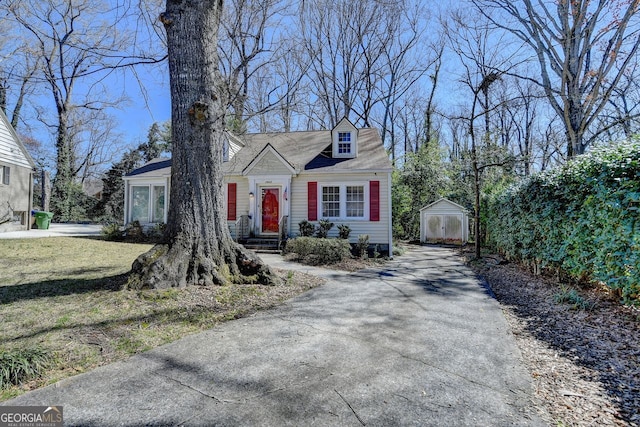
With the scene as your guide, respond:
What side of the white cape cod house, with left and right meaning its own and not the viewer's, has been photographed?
front

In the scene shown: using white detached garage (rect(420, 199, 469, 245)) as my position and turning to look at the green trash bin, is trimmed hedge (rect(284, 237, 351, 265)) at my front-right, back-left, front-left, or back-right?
front-left

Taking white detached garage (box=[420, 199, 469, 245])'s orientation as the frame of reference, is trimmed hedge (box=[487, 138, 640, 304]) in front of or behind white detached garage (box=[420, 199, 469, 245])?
in front

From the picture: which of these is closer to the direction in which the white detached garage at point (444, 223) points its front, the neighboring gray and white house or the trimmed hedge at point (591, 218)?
the trimmed hedge

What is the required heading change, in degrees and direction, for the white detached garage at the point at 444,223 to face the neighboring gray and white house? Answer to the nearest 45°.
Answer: approximately 45° to its right

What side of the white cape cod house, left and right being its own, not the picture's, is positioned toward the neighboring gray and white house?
right

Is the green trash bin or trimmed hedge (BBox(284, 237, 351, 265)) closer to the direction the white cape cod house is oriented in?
the trimmed hedge

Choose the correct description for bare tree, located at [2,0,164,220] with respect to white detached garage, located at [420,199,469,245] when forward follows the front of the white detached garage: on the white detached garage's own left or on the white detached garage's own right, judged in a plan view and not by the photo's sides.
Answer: on the white detached garage's own right

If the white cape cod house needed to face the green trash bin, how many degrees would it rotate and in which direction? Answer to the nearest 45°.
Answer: approximately 135° to its right

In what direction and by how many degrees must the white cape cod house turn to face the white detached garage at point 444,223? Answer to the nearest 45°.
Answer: approximately 135° to its left

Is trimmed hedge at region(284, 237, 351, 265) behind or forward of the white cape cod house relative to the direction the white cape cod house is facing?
forward

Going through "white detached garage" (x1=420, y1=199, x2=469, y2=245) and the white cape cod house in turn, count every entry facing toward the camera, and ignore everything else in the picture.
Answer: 2
